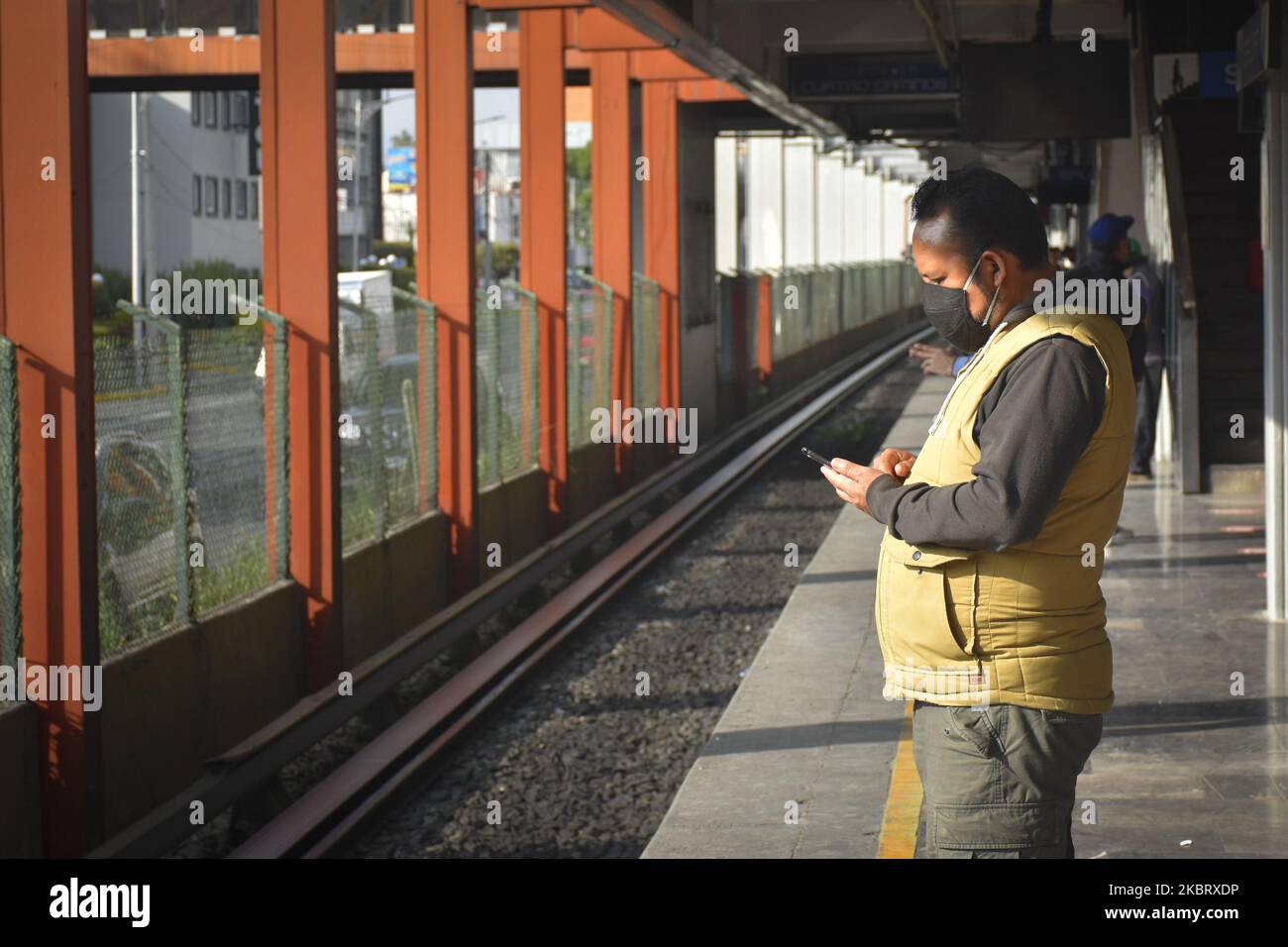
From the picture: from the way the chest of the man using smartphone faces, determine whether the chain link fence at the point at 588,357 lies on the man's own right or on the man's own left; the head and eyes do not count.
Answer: on the man's own right

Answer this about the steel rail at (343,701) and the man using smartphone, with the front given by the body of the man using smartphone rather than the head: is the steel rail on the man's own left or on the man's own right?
on the man's own right

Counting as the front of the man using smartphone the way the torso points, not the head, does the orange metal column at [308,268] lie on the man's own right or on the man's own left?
on the man's own right

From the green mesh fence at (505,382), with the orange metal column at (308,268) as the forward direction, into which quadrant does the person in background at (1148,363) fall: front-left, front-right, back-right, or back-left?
back-left

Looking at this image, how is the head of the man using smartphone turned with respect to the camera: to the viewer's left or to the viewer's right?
to the viewer's left

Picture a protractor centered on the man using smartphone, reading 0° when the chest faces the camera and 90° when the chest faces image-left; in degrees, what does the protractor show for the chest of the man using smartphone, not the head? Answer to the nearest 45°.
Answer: approximately 90°

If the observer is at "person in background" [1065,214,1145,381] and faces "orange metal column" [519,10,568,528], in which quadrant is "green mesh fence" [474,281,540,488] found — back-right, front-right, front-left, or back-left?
front-left

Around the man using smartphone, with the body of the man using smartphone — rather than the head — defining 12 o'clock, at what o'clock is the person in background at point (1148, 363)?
The person in background is roughly at 3 o'clock from the man using smartphone.

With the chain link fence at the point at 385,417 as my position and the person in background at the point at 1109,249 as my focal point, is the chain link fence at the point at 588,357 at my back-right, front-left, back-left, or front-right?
front-left
